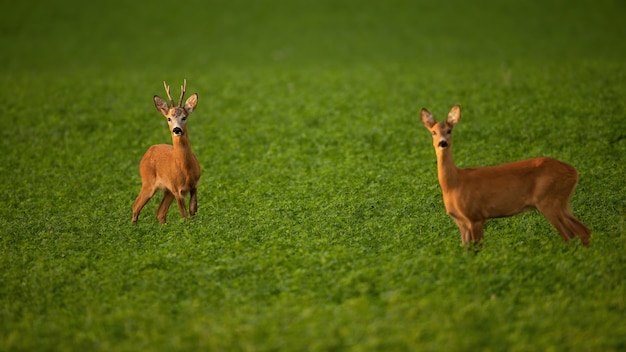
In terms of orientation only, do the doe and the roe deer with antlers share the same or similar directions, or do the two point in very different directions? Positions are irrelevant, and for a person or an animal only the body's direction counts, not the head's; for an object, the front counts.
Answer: very different directions

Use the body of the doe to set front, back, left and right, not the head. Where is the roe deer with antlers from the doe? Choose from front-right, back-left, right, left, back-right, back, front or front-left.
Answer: front

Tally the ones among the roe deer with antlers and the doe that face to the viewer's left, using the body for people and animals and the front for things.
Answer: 1

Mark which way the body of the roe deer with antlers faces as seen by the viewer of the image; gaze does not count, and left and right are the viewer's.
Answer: facing the viewer and to the right of the viewer

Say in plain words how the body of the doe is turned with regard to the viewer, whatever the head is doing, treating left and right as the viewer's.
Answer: facing to the left of the viewer

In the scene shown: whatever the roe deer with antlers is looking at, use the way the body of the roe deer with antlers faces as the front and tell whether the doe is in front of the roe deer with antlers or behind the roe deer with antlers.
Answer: in front
